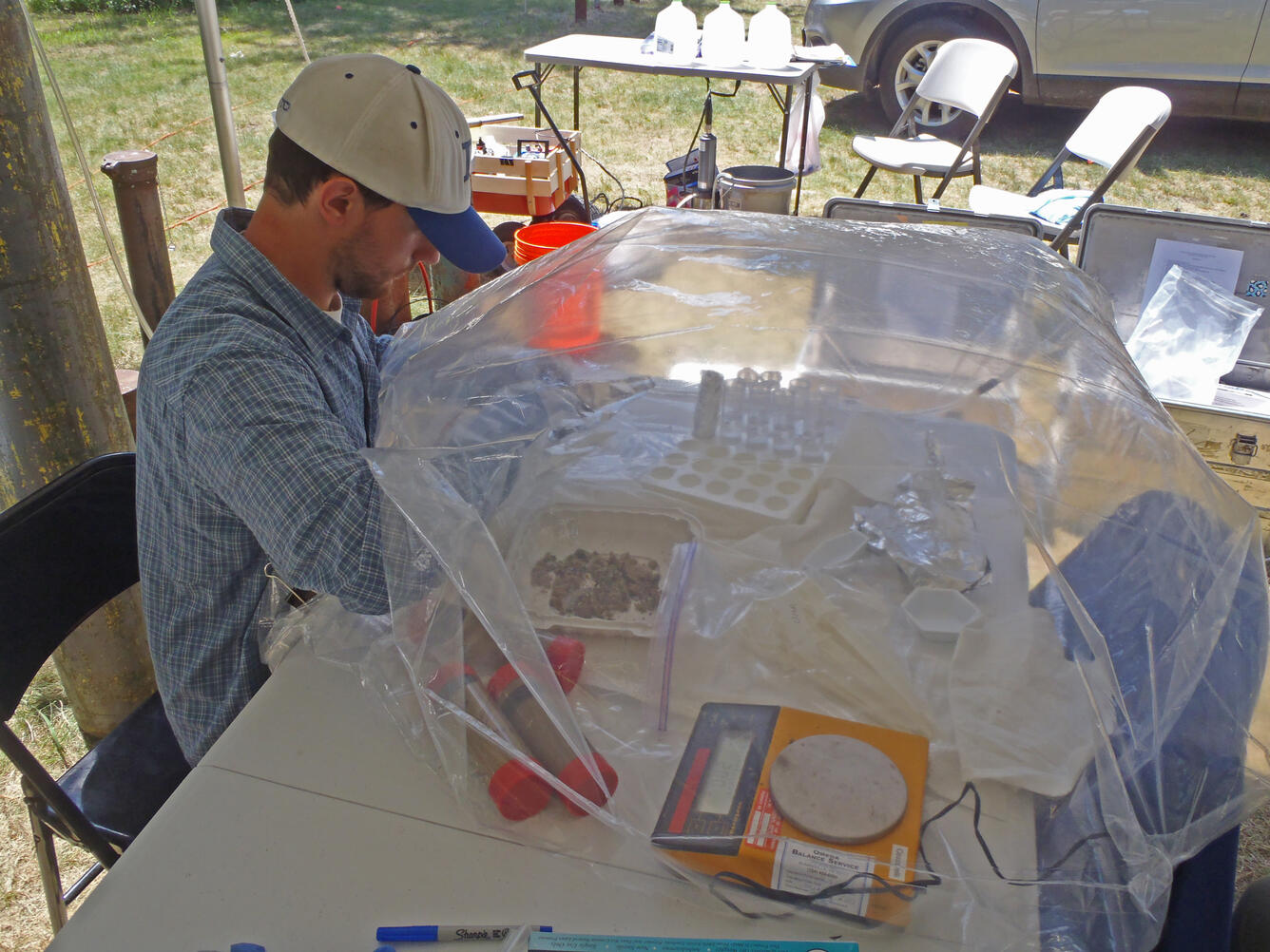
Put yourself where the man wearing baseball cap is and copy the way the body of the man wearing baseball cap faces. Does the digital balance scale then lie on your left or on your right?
on your right

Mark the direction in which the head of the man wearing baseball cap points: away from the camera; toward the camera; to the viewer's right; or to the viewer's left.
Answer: to the viewer's right

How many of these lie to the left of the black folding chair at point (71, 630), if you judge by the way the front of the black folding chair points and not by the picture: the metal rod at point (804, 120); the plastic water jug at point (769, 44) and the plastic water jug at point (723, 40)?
3

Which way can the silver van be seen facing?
to the viewer's left

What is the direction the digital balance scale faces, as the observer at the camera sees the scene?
facing to the left of the viewer

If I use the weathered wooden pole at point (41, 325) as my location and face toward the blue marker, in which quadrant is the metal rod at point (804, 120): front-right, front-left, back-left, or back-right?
back-left

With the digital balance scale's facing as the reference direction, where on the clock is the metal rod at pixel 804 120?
The metal rod is roughly at 3 o'clock from the digital balance scale.

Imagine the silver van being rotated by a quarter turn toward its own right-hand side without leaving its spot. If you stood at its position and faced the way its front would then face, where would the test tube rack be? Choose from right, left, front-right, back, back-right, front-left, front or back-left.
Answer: back

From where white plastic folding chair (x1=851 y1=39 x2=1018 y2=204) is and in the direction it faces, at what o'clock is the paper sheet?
The paper sheet is roughly at 10 o'clock from the white plastic folding chair.

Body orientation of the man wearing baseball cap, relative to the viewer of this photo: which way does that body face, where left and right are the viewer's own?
facing to the right of the viewer

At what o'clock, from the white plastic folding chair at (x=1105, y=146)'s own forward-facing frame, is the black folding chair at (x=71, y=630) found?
The black folding chair is roughly at 11 o'clock from the white plastic folding chair.

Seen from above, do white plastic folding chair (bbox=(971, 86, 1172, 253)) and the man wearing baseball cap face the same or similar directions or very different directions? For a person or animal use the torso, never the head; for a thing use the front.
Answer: very different directions
